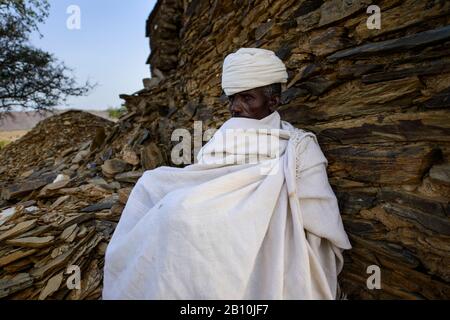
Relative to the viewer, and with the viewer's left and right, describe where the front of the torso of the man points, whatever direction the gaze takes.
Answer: facing the viewer and to the left of the viewer
